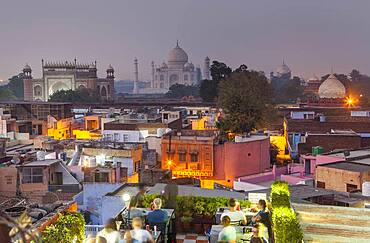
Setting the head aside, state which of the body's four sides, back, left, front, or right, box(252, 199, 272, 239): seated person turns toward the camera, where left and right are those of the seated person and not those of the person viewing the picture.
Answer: left

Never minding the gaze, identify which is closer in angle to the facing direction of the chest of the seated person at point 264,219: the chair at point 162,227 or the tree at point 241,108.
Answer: the chair

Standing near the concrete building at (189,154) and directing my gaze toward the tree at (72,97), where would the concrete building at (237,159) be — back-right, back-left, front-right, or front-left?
back-right

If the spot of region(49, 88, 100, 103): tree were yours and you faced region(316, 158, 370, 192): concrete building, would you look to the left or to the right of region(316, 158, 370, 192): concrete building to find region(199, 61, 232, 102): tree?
left

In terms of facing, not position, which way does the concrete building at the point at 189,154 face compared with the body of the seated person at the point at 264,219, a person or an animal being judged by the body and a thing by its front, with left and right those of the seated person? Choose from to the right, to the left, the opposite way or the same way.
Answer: to the left

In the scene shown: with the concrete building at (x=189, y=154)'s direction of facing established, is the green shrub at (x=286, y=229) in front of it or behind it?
in front

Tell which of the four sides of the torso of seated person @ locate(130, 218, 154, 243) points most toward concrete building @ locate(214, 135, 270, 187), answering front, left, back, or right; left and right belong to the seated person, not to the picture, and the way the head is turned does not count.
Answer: front

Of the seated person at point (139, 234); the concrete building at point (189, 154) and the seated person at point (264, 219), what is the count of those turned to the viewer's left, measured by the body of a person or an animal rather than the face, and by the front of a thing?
1

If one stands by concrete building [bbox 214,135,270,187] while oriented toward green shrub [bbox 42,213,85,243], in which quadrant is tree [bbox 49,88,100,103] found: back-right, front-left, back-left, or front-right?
back-right

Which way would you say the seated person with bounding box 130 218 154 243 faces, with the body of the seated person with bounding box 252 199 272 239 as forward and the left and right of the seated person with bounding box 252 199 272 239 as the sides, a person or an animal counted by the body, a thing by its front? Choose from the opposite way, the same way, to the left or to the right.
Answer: to the right

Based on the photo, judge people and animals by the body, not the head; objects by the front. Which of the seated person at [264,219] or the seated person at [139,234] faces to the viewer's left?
the seated person at [264,219]

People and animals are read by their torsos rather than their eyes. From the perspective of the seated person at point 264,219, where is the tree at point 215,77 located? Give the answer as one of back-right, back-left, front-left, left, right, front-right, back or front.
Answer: right

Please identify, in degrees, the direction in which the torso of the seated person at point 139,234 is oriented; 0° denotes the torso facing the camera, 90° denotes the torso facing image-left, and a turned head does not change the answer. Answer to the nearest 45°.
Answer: approximately 180°

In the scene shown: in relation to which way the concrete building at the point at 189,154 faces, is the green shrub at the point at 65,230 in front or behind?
in front
